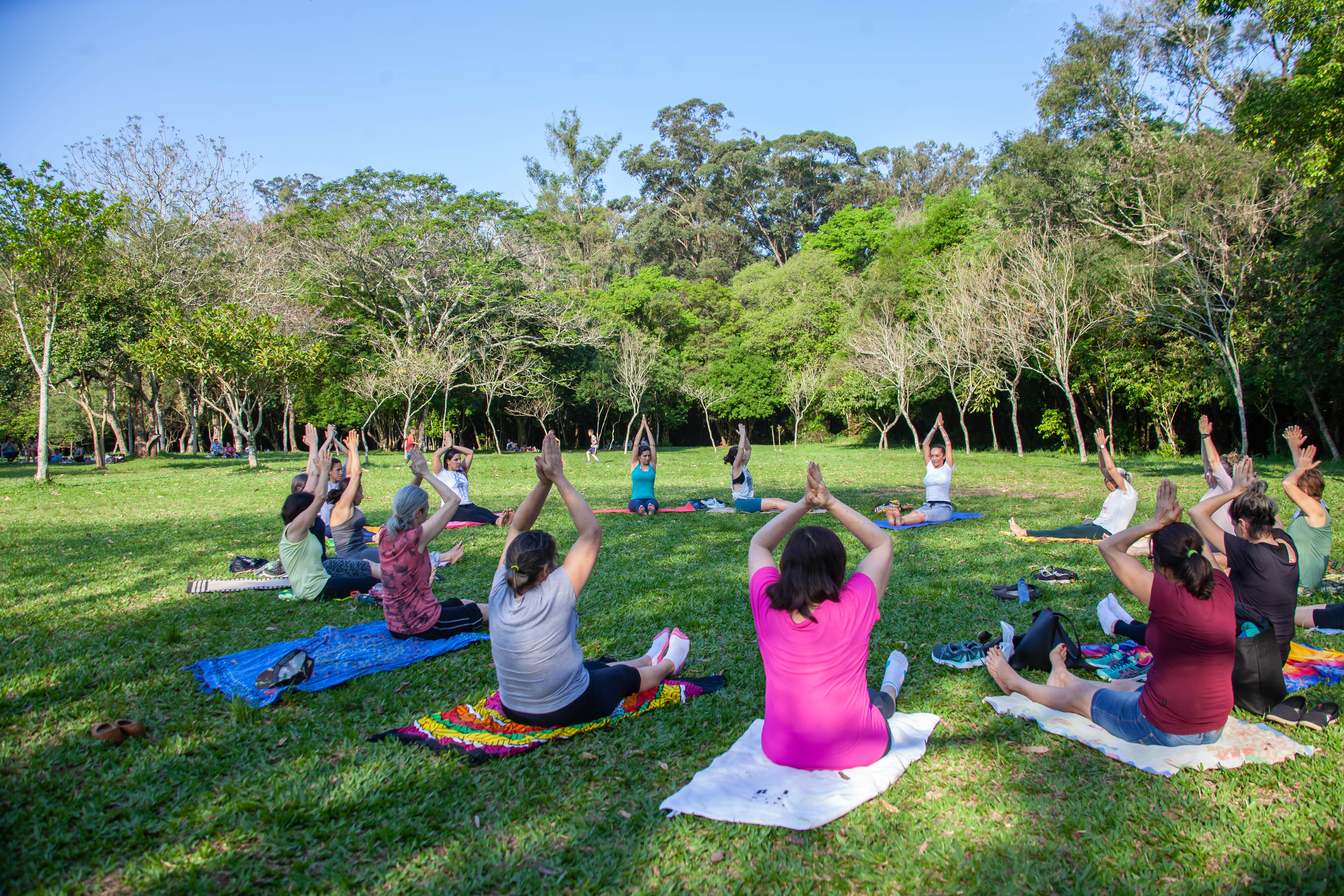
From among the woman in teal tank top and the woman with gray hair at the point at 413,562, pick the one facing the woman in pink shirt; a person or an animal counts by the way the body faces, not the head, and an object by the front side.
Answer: the woman in teal tank top

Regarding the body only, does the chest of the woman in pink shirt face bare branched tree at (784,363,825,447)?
yes

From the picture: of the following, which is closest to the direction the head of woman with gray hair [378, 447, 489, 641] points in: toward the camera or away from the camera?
away from the camera

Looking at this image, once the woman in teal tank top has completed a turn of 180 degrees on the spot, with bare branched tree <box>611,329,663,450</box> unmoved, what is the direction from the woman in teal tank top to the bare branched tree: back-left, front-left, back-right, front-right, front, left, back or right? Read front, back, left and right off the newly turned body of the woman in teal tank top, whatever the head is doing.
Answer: front

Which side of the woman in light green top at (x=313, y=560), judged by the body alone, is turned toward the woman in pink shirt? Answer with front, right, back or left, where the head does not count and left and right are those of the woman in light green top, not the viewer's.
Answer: right

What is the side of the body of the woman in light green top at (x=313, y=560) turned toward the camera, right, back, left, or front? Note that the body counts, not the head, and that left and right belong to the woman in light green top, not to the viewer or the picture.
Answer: right

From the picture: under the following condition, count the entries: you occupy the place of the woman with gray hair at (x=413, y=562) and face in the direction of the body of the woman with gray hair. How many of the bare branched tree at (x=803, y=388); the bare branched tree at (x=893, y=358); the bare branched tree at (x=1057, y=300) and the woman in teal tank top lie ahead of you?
4

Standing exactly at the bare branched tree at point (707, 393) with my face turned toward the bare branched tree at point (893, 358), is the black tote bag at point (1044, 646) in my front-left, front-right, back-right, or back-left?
front-right

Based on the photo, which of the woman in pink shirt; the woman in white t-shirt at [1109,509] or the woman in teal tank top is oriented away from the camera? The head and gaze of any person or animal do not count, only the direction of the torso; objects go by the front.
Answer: the woman in pink shirt

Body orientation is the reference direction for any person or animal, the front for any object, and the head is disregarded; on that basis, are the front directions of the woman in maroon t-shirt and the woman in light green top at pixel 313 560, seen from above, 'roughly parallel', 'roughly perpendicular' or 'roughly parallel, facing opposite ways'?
roughly perpendicular

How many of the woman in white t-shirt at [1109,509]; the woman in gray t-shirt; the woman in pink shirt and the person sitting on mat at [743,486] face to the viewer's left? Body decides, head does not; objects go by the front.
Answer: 1

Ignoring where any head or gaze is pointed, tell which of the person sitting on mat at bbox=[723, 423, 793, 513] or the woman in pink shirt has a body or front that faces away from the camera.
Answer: the woman in pink shirt

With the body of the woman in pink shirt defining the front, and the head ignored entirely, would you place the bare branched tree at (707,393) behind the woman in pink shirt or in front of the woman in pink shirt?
in front

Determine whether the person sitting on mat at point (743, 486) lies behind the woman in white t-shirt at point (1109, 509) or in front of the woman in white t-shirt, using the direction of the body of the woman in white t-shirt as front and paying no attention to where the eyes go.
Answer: in front

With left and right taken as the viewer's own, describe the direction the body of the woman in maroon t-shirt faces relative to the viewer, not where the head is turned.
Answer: facing away from the viewer and to the left of the viewer

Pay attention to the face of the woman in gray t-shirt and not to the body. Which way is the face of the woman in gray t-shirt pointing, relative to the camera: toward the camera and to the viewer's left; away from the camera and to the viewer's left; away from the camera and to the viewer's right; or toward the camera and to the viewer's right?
away from the camera and to the viewer's right

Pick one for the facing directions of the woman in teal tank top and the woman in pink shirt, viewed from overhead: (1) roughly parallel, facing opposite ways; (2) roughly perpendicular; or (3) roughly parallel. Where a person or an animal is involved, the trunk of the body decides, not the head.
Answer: roughly parallel, facing opposite ways

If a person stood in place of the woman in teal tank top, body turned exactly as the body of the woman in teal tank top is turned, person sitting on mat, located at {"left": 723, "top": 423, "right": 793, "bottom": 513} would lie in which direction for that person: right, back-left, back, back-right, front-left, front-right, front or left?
left

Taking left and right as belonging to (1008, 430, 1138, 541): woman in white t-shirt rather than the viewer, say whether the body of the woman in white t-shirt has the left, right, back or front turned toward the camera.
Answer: left

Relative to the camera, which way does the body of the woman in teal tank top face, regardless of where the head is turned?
toward the camera

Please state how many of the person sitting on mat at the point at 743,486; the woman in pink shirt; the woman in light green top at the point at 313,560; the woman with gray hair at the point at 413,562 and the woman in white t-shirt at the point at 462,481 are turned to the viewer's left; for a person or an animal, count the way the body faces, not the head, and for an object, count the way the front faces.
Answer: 0
